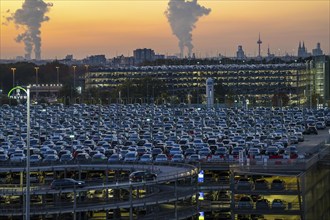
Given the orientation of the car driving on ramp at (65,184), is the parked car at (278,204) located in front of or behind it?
in front

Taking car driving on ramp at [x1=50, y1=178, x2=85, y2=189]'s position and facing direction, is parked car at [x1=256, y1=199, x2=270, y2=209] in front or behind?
in front

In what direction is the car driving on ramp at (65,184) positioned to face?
to the viewer's right

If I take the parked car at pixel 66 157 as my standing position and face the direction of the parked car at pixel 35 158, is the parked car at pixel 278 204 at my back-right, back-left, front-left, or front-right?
back-left

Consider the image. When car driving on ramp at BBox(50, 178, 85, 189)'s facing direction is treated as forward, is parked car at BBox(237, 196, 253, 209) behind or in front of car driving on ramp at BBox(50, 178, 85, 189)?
in front
